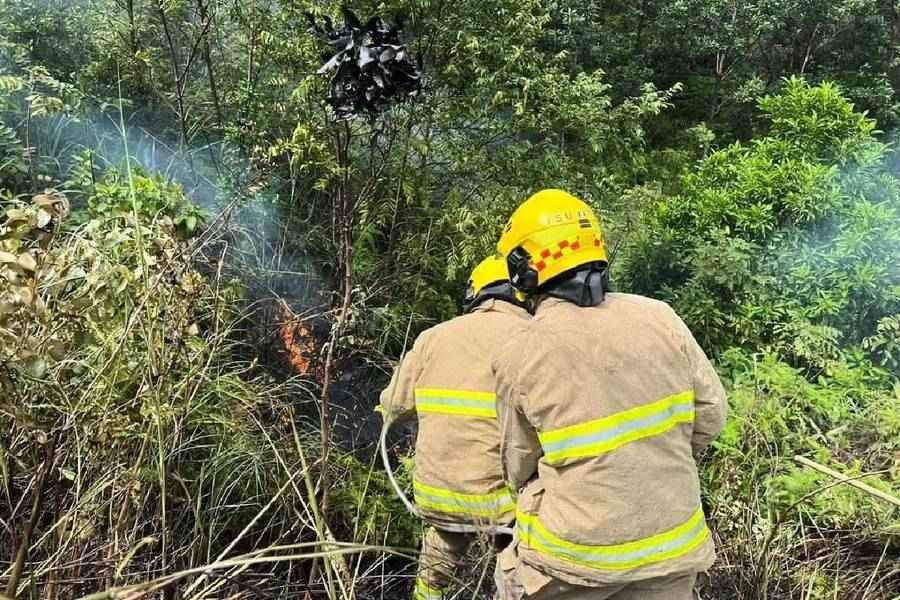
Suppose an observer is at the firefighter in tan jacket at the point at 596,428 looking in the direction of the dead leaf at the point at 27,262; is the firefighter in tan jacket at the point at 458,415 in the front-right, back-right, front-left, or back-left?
front-right

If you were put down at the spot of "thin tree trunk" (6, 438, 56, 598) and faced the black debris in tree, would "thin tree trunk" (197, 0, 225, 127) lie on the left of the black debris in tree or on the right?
left

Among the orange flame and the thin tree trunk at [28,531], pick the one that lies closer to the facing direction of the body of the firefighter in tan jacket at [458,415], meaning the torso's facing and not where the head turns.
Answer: the orange flame

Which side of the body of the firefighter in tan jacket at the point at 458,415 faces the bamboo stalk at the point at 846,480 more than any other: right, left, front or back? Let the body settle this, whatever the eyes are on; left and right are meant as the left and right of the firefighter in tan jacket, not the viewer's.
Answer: right

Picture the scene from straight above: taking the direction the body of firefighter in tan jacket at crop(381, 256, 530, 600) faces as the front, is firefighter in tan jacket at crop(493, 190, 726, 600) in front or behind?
behind

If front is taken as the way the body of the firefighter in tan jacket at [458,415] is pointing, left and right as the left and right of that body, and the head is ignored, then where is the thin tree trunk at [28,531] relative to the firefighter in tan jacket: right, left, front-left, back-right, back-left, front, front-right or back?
back-left

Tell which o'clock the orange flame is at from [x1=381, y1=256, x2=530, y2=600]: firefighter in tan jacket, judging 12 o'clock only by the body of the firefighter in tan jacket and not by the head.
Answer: The orange flame is roughly at 11 o'clock from the firefighter in tan jacket.

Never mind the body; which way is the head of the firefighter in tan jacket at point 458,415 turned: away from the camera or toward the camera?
away from the camera

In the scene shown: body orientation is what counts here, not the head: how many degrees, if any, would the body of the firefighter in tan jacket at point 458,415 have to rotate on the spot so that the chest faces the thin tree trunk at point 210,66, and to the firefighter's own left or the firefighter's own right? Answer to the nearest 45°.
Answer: approximately 45° to the firefighter's own left

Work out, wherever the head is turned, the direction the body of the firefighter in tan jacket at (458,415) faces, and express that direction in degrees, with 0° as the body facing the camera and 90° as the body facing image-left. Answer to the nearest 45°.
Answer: approximately 180°

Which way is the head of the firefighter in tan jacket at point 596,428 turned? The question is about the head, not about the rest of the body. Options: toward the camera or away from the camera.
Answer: away from the camera
